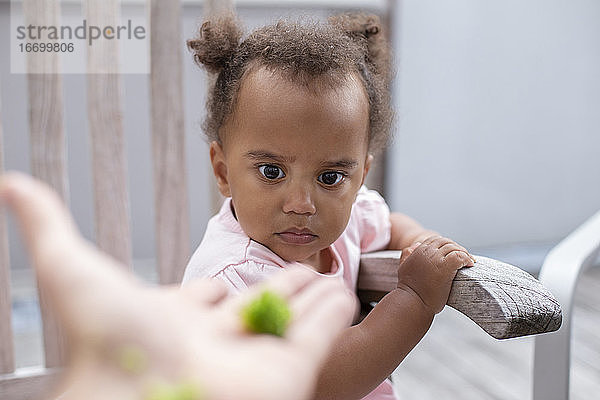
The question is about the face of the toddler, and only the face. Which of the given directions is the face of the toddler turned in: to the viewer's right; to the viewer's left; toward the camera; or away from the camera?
toward the camera

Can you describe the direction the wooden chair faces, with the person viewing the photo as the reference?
facing the viewer and to the right of the viewer
